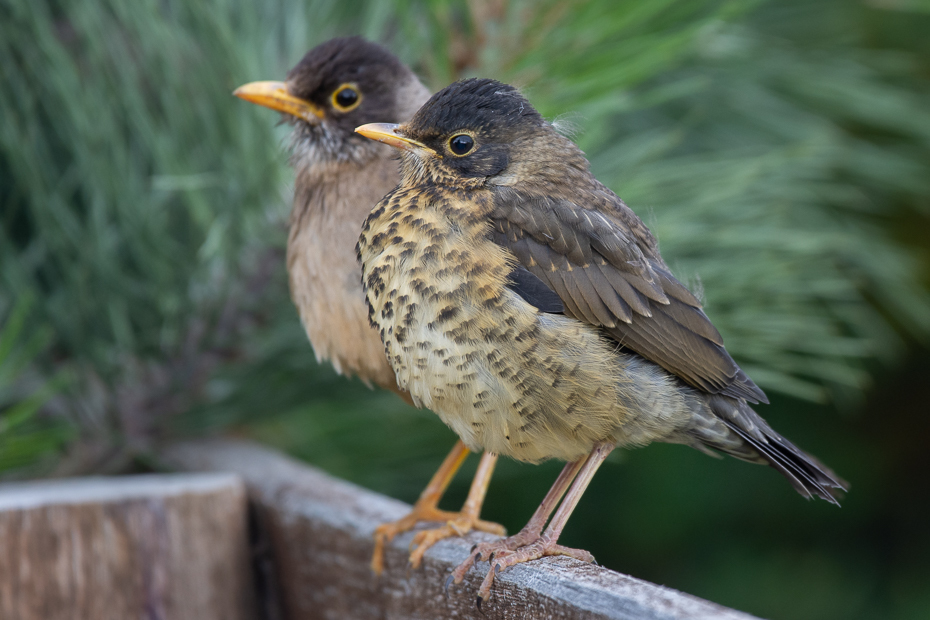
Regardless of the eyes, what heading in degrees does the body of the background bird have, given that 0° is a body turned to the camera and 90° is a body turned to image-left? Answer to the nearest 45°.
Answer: approximately 90°
